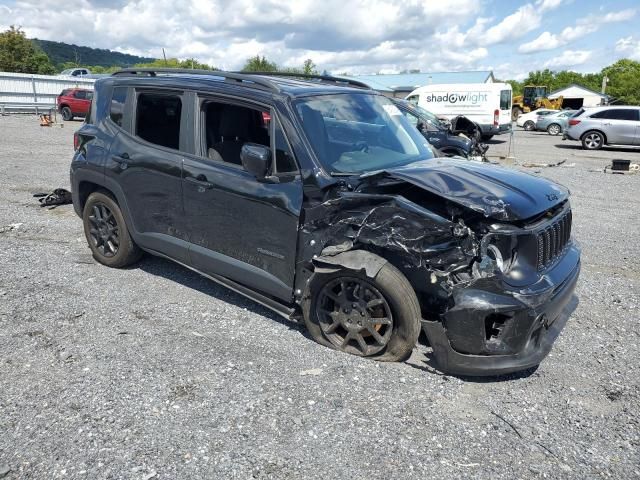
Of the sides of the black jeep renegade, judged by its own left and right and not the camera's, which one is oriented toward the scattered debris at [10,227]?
back

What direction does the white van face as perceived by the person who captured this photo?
facing away from the viewer and to the left of the viewer

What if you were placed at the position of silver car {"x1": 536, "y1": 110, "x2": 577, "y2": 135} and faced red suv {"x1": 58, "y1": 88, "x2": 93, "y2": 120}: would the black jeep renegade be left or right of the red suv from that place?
left

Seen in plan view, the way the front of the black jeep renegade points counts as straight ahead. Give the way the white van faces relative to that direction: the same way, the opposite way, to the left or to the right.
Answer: the opposite way
